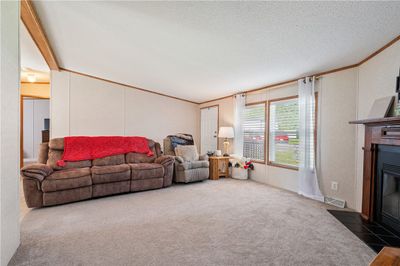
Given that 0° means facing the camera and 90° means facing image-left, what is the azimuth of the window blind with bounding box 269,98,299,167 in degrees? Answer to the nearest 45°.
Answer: approximately 45°

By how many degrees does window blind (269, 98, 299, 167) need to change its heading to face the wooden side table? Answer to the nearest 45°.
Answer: approximately 45° to its right

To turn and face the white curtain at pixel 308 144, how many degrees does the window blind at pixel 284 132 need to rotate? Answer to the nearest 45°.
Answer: approximately 90° to its left

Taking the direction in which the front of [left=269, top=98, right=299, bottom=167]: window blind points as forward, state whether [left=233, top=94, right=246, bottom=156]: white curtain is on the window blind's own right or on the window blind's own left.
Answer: on the window blind's own right

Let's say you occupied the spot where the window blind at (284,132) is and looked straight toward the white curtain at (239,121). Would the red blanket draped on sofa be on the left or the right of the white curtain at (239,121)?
left

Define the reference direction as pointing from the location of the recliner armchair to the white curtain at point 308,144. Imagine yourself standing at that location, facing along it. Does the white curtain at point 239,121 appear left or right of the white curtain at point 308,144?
left

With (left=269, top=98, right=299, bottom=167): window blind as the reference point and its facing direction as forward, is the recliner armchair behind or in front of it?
in front

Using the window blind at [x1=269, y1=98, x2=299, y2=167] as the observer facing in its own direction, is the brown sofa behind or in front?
in front
